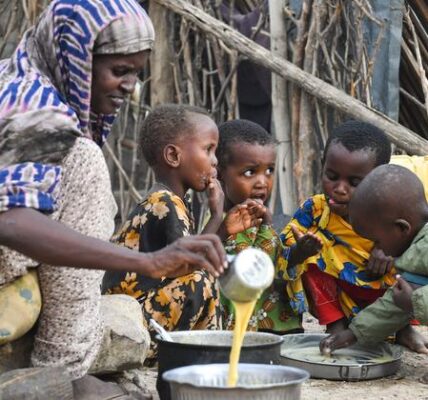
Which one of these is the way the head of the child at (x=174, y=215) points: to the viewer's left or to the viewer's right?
to the viewer's right

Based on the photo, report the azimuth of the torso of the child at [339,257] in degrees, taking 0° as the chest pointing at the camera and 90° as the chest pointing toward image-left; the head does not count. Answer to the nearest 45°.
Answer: approximately 0°

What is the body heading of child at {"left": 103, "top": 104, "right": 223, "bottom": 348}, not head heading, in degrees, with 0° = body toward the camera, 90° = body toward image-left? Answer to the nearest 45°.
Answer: approximately 270°

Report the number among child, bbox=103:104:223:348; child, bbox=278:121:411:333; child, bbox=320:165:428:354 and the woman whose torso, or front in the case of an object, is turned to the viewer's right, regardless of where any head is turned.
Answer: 2

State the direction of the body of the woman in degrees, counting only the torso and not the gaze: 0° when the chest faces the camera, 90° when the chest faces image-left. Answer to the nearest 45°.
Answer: approximately 270°

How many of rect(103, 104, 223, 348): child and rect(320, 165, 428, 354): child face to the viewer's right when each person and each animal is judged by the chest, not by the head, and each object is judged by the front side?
1

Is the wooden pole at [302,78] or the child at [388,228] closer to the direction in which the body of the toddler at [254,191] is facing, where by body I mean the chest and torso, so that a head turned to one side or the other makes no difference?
the child

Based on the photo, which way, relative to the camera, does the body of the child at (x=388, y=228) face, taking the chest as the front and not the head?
to the viewer's left
